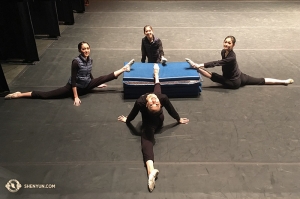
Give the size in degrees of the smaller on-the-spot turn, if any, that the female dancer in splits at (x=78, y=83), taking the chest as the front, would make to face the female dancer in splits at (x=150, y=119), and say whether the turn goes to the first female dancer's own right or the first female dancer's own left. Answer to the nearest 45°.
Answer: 0° — they already face them

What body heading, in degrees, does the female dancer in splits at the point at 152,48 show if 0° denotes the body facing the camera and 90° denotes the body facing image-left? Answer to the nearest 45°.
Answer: approximately 0°

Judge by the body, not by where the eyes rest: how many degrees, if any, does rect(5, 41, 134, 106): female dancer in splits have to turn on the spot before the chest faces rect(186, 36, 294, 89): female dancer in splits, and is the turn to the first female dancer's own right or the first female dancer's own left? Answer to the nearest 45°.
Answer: approximately 45° to the first female dancer's own left

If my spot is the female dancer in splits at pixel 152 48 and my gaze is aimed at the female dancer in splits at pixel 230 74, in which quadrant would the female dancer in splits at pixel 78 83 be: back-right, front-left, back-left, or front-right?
back-right

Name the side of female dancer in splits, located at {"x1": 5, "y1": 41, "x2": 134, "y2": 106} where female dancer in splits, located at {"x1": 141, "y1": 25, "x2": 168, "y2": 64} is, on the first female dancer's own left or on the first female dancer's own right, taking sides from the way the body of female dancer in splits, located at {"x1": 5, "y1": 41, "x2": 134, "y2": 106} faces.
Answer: on the first female dancer's own left

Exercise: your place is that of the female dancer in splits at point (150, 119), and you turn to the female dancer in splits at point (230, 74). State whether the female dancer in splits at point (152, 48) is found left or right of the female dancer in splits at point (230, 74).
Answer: left

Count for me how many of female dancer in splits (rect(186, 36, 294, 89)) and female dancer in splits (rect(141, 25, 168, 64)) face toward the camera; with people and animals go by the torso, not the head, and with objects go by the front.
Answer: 1
